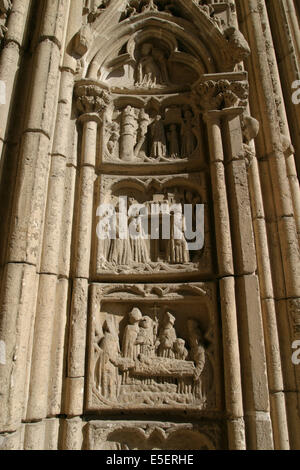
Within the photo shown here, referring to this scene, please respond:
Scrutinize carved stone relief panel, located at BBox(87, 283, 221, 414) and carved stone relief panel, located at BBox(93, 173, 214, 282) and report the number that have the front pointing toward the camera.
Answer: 2

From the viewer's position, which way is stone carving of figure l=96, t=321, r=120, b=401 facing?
facing the viewer and to the right of the viewer

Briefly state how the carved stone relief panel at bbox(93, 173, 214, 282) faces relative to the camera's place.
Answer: facing the viewer

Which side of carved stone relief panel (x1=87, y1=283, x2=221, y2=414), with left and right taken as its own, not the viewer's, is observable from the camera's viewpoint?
front

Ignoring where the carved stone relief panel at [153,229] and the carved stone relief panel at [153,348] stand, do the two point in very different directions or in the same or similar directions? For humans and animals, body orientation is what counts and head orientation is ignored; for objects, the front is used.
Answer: same or similar directions
